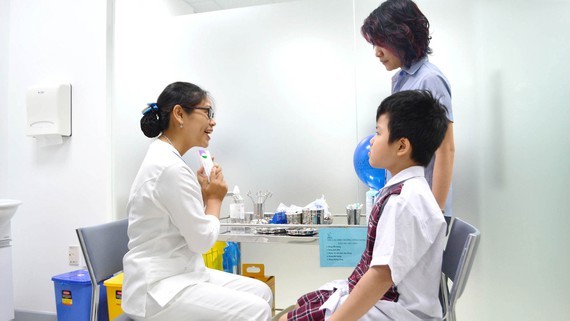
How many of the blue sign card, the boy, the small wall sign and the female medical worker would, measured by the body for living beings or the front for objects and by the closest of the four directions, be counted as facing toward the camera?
2

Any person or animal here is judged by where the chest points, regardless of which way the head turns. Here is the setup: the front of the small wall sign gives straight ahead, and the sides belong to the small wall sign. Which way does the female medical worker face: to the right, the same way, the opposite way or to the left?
to the left

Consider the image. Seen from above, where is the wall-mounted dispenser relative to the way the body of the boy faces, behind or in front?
in front

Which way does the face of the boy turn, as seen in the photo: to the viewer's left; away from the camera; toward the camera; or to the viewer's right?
to the viewer's left

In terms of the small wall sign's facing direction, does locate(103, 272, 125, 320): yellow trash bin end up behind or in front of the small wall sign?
in front

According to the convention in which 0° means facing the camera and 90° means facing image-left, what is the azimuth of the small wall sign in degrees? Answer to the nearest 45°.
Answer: approximately 0°

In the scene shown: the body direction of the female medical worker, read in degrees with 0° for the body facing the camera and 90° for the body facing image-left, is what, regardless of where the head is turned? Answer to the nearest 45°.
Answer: approximately 270°

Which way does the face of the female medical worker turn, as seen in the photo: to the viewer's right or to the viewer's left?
to the viewer's right

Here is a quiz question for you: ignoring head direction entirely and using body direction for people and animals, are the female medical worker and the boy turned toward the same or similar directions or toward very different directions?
very different directions

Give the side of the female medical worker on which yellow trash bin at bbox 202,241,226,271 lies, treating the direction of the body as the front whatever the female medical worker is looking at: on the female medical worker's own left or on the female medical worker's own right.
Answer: on the female medical worker's own left
